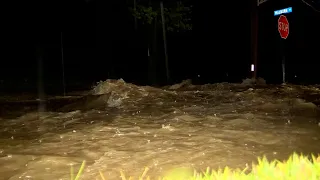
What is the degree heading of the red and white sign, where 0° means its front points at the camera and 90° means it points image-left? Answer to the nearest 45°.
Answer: approximately 315°

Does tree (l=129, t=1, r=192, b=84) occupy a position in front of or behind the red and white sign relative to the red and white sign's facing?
behind
